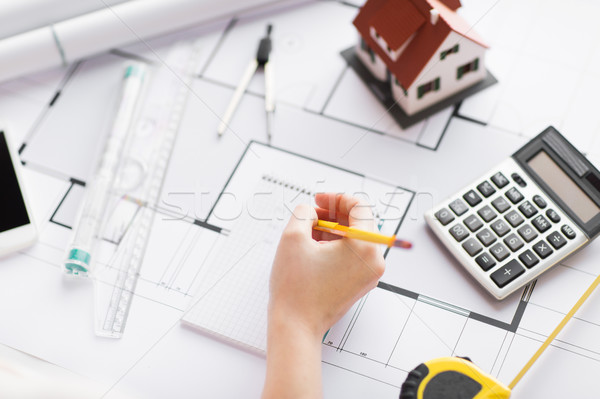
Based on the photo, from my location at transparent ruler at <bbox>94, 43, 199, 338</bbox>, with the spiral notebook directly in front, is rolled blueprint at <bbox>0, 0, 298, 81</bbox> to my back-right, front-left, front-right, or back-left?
back-left

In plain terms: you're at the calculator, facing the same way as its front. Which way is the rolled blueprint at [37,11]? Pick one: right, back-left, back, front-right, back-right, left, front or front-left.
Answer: front-right

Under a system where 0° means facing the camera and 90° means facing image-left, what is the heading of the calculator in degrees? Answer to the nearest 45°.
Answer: approximately 45°
